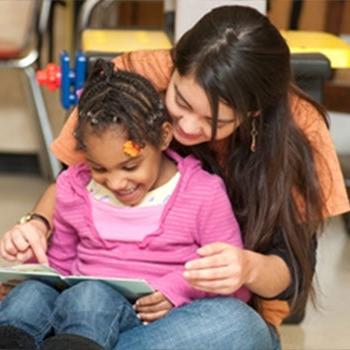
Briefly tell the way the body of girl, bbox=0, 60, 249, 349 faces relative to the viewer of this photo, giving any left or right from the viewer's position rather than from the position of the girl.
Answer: facing the viewer and to the left of the viewer

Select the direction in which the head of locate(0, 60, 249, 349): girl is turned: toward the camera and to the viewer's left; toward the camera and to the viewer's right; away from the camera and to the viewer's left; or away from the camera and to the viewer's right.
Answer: toward the camera and to the viewer's left

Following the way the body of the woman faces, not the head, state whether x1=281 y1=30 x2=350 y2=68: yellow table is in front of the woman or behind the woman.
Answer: behind

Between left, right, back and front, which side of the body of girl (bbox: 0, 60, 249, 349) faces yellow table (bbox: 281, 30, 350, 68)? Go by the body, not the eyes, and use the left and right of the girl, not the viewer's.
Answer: back

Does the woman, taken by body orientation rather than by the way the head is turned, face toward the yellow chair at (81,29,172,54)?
no

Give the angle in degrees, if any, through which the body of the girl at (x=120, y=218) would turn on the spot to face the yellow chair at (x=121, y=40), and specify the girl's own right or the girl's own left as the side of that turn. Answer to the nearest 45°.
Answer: approximately 135° to the girl's own right

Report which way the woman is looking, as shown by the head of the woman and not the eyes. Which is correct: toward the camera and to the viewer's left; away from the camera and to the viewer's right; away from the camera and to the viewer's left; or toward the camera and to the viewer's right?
toward the camera and to the viewer's left
